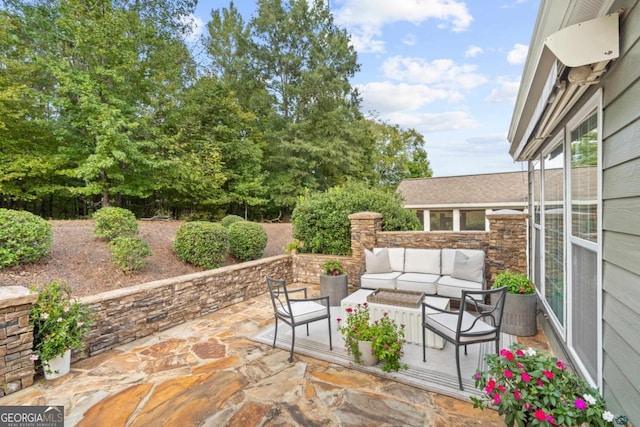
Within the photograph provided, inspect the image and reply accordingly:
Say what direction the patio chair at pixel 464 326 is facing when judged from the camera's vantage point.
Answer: facing away from the viewer and to the left of the viewer

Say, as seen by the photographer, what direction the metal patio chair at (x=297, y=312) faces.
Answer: facing away from the viewer and to the right of the viewer

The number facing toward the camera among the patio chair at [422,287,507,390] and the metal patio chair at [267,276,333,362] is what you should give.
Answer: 0

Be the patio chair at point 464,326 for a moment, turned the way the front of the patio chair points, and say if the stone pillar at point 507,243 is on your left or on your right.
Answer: on your right

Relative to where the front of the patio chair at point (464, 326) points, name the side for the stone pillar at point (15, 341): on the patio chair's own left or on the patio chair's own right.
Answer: on the patio chair's own left

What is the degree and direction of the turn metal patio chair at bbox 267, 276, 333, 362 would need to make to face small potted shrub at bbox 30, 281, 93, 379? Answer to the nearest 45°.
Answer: approximately 135° to its left

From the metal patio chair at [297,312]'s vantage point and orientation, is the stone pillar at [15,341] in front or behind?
behind

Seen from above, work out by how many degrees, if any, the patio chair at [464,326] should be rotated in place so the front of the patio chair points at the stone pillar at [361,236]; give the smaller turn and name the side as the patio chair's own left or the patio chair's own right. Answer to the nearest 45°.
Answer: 0° — it already faces it

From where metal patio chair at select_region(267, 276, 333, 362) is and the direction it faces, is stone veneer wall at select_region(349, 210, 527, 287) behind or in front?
in front

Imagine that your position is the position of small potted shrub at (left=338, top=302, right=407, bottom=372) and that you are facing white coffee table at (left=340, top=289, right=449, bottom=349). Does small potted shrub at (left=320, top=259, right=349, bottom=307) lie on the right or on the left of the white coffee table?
left

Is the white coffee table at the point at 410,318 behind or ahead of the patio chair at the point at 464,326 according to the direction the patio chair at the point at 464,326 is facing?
ahead

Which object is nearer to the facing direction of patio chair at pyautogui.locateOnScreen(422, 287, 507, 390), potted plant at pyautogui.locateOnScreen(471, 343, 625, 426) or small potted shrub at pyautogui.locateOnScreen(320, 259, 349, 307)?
the small potted shrub
